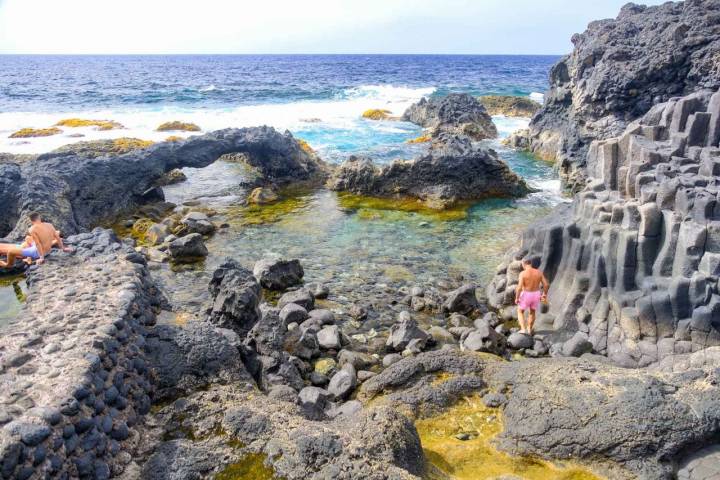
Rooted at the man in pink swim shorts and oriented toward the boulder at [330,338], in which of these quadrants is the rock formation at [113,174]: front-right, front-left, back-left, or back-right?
front-right

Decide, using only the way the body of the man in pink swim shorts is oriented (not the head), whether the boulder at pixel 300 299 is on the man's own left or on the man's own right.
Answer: on the man's own left

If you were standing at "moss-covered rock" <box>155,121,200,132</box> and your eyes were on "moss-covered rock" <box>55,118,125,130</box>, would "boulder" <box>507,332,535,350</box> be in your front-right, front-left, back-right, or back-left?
back-left

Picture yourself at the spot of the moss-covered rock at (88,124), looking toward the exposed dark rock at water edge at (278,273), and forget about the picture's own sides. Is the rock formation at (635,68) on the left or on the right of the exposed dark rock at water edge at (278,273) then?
left

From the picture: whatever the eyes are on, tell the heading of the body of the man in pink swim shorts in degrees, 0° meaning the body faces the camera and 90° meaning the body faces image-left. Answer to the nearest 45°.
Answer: approximately 180°

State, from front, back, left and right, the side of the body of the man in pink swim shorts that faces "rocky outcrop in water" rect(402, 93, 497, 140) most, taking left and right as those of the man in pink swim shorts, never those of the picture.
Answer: front

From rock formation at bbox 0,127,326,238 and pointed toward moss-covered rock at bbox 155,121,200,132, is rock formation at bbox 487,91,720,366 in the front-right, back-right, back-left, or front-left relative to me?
back-right

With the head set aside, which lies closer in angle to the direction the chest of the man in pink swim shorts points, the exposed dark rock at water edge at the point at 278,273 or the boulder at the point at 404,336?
the exposed dark rock at water edge

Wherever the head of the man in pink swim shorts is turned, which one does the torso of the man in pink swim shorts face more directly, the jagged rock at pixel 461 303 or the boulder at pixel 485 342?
the jagged rock

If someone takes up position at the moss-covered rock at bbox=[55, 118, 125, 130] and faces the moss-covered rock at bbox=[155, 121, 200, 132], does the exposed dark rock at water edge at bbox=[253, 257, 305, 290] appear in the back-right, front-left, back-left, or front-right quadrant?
front-right
